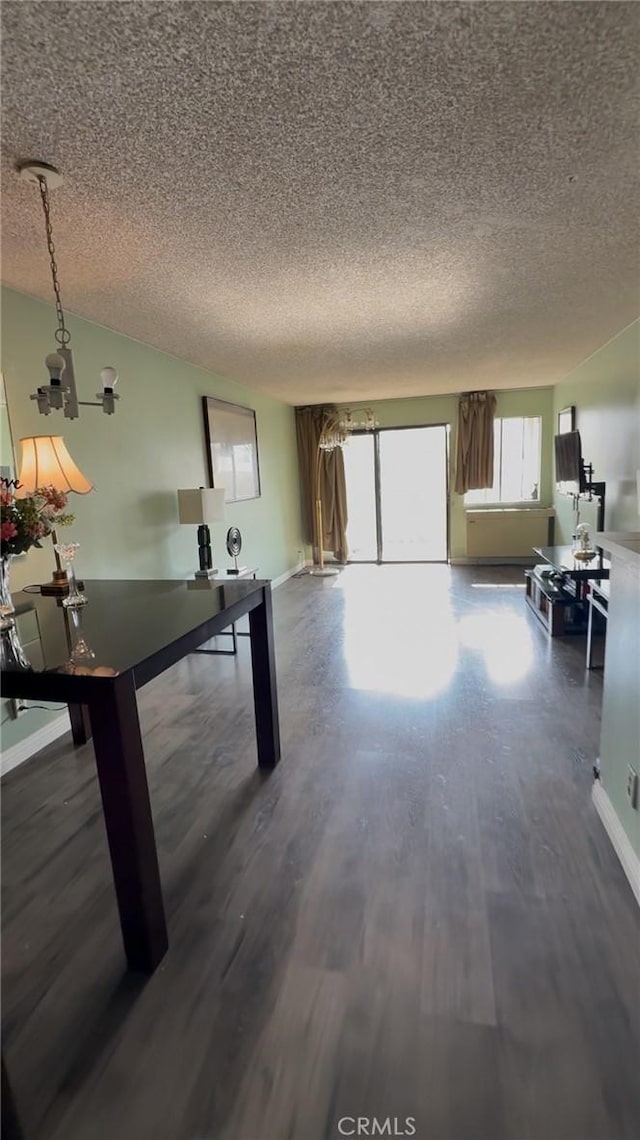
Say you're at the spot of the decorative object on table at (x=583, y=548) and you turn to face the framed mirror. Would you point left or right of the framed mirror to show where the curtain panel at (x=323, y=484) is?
right

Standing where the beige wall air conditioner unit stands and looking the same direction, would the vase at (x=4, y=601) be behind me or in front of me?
in front

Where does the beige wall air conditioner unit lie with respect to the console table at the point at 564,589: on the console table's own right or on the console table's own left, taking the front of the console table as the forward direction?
on the console table's own right

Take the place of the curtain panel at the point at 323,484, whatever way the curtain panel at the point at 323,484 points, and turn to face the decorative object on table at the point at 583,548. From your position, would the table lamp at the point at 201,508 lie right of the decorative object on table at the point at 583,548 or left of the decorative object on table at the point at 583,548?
right

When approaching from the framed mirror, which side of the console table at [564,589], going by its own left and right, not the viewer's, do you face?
front

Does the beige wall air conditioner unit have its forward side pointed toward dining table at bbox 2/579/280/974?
yes

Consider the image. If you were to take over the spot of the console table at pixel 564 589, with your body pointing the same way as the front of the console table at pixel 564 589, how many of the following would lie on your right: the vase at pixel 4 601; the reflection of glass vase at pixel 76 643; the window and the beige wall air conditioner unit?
2

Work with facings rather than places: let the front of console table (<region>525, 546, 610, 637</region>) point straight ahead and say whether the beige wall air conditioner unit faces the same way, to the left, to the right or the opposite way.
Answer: to the left

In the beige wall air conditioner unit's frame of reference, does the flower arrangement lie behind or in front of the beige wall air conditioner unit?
in front

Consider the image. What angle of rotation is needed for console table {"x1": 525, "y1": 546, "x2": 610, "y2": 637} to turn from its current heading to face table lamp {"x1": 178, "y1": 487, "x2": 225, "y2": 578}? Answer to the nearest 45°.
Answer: approximately 45° to its left

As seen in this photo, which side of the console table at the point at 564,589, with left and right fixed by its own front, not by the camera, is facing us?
left

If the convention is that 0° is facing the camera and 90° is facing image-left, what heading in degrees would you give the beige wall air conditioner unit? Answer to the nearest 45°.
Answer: approximately 0°

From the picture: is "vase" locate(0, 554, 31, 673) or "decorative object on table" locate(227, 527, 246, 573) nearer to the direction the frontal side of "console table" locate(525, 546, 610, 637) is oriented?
the decorative object on table

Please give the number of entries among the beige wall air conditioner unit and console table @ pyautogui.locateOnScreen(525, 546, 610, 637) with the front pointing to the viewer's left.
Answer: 1

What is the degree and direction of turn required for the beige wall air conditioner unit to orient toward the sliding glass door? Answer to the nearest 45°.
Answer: approximately 90° to its right
